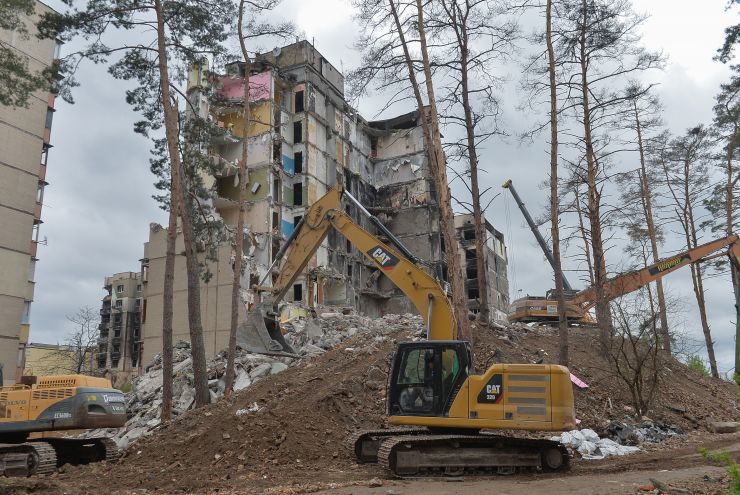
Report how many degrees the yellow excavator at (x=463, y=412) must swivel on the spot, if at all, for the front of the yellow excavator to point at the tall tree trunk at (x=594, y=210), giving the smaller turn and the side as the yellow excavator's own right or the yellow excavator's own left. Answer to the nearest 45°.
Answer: approximately 135° to the yellow excavator's own right

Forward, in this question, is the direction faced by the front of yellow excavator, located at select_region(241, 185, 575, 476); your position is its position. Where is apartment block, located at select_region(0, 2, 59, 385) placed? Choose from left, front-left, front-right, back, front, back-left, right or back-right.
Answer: front-right

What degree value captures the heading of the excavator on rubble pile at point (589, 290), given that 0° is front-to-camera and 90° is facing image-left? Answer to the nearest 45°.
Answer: approximately 270°

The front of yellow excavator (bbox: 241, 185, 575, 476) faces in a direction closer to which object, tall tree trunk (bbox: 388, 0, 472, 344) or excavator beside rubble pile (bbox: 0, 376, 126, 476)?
the excavator beside rubble pile

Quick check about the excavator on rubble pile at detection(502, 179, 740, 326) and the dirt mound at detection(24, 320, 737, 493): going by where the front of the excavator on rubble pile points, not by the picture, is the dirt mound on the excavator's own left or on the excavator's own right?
on the excavator's own right

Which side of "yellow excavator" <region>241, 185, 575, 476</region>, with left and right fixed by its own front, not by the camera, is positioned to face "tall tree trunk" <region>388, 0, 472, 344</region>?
right

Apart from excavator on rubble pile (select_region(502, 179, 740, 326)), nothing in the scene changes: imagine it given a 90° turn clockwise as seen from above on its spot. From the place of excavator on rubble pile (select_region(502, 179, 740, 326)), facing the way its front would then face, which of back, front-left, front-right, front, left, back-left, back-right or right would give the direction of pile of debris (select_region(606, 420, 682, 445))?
front

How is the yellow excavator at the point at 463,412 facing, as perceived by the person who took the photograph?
facing to the left of the viewer

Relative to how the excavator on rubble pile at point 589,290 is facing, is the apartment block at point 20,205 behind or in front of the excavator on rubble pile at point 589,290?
behind

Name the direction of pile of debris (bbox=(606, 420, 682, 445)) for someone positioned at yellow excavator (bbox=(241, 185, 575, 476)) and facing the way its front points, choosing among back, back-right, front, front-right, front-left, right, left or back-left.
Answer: back-right

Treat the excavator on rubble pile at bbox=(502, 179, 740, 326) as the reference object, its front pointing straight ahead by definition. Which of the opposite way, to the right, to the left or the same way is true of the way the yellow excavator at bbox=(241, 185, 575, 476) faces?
the opposite way
